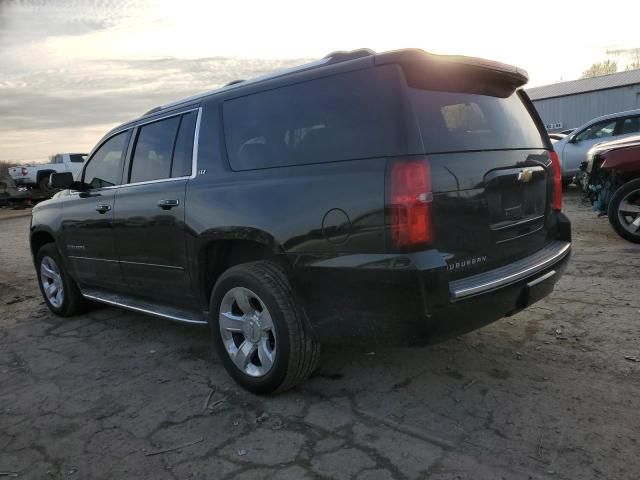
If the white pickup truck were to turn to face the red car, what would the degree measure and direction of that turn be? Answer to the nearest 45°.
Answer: approximately 135° to its right

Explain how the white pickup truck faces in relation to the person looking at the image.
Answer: facing away from the viewer and to the right of the viewer

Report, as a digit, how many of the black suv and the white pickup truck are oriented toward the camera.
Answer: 0

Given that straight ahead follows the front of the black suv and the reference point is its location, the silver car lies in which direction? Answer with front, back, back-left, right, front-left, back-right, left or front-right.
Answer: right

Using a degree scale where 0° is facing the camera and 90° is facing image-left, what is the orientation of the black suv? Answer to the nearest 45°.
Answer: approximately 135°

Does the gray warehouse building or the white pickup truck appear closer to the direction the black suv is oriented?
the white pickup truck

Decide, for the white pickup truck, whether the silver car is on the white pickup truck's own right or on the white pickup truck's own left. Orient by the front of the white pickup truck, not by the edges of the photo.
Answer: on the white pickup truck's own right

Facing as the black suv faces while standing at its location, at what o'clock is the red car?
The red car is roughly at 3 o'clock from the black suv.
